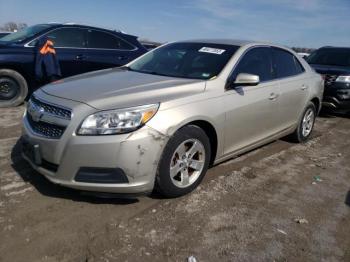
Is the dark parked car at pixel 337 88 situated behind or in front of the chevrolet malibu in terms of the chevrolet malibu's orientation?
behind

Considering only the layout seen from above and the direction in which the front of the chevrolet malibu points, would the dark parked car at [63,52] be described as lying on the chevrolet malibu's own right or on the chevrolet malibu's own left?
on the chevrolet malibu's own right

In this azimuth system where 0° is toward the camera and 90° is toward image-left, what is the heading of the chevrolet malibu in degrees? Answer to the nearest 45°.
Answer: approximately 45°
